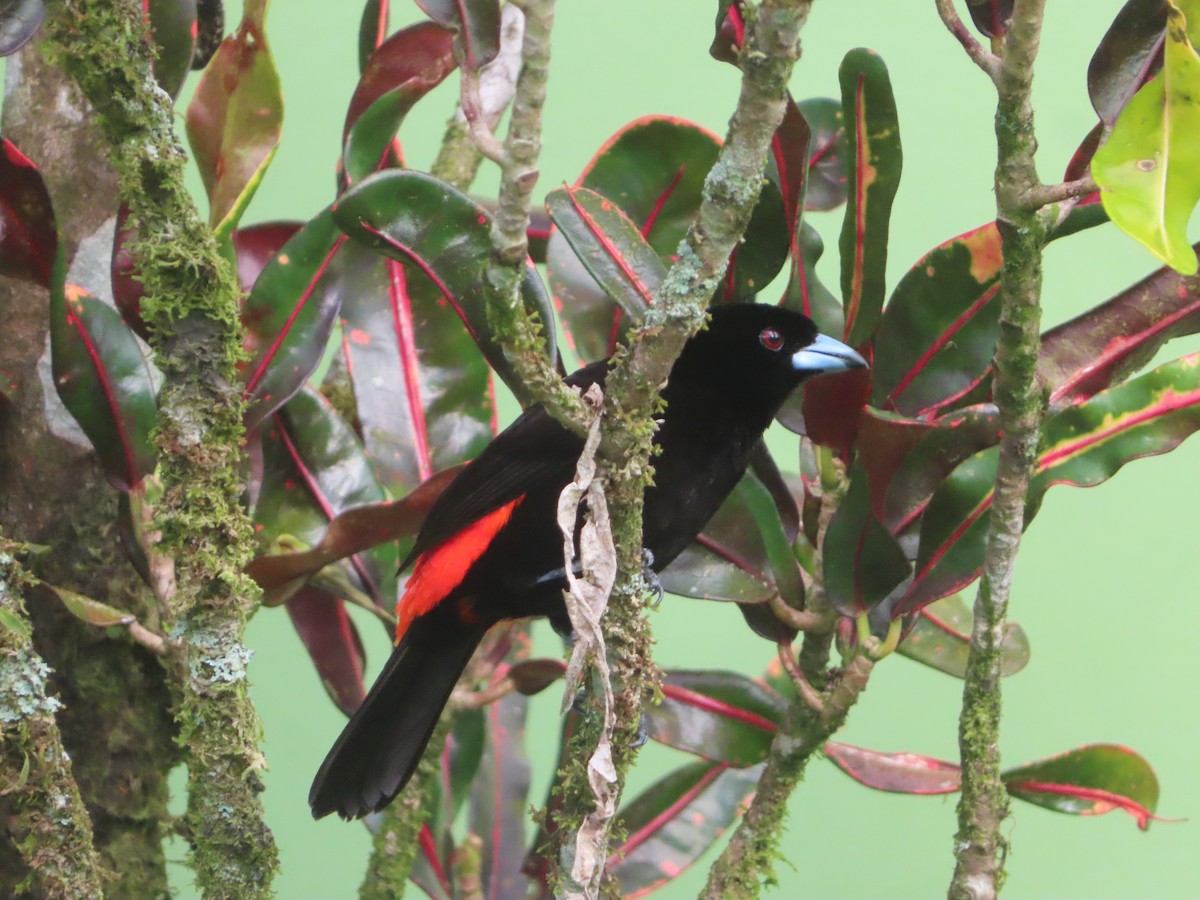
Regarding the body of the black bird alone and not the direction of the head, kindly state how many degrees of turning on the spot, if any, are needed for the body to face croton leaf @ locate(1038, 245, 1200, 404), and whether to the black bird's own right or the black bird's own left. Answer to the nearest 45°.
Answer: approximately 45° to the black bird's own right

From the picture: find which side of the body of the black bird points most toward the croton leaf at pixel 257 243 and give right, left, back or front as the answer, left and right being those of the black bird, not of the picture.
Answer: back

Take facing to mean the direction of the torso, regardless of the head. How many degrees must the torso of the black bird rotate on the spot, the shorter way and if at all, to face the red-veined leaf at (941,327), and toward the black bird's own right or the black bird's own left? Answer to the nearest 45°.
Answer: approximately 45° to the black bird's own right

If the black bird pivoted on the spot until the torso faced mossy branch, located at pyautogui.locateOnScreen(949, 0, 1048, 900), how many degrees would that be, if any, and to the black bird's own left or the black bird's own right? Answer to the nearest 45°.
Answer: approximately 45° to the black bird's own right

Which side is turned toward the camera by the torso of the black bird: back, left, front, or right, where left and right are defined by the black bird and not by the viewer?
right

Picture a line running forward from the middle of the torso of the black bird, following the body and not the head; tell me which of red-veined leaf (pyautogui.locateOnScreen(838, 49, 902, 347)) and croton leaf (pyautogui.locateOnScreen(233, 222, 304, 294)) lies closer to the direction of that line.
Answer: the red-veined leaf
